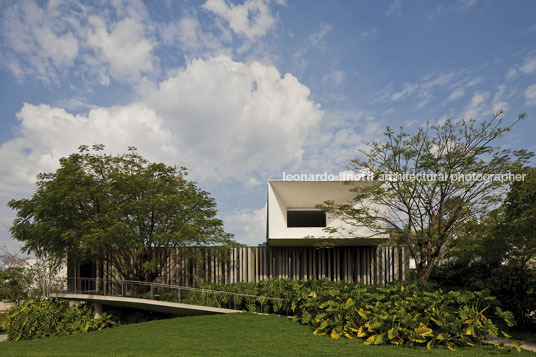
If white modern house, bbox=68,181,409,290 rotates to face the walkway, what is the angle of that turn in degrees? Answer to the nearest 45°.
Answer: approximately 45° to its right

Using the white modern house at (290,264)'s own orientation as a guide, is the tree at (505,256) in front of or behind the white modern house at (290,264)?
in front

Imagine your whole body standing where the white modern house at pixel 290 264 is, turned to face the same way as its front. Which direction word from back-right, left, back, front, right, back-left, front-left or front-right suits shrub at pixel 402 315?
front

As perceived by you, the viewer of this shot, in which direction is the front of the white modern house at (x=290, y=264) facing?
facing the viewer
